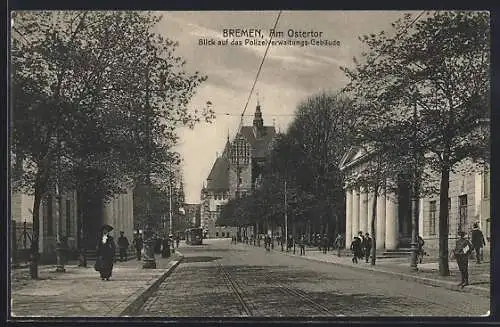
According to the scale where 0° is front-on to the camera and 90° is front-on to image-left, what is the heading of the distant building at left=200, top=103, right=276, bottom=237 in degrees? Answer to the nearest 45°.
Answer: approximately 45°
